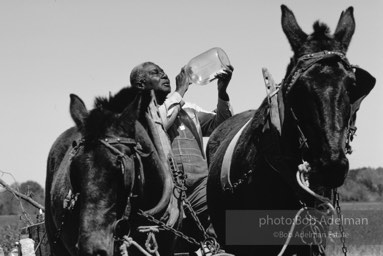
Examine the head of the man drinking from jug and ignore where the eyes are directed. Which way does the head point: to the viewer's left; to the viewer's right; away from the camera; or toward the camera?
to the viewer's right

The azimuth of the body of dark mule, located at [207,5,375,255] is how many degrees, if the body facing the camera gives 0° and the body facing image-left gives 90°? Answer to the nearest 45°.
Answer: approximately 315°

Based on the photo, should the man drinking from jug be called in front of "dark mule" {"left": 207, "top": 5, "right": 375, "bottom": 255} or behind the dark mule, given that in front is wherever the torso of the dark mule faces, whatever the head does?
behind

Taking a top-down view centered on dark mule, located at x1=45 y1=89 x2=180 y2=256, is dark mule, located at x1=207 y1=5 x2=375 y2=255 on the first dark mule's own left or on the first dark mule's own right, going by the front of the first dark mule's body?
on the first dark mule's own left

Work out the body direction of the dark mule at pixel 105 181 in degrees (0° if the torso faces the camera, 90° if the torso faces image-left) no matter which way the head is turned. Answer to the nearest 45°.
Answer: approximately 0°

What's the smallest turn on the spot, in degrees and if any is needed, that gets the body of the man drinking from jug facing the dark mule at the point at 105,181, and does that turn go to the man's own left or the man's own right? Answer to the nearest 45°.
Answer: approximately 45° to the man's own right
